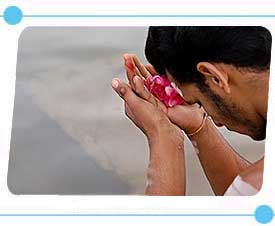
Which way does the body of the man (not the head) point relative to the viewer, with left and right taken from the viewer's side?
facing to the left of the viewer

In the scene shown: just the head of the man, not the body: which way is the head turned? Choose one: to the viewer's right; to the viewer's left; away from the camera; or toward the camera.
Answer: to the viewer's left
